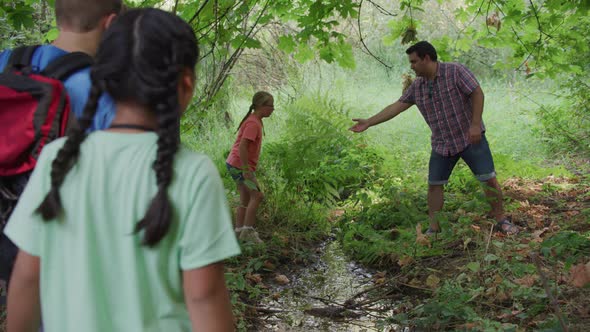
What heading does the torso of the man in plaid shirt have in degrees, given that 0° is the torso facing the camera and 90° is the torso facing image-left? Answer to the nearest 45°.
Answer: approximately 45°

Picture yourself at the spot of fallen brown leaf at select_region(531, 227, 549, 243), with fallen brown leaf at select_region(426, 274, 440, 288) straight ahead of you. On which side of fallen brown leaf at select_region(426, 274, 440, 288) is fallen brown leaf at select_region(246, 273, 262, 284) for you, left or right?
right
